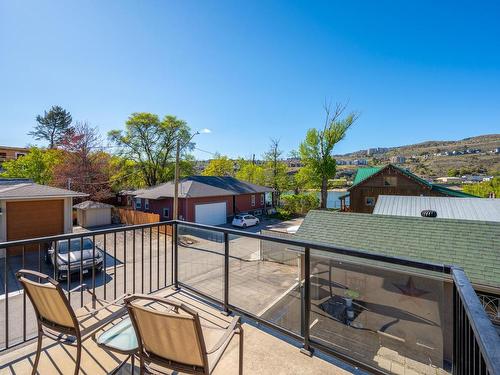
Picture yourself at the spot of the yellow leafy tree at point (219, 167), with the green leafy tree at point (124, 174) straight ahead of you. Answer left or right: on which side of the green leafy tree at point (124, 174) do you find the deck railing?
left

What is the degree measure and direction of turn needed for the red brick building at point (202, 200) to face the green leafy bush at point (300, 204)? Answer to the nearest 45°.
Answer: approximately 90° to its left

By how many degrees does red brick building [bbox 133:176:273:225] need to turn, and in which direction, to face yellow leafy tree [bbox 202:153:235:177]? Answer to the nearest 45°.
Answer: approximately 180°

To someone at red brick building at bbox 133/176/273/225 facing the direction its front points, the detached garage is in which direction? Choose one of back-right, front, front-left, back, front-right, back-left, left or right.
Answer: front-right

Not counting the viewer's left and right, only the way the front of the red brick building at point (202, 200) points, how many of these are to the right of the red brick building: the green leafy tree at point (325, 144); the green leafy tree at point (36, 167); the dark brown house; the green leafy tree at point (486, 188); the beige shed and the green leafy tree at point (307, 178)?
2

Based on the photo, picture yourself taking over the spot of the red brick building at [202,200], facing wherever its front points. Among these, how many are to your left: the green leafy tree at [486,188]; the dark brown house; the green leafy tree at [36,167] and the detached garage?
2

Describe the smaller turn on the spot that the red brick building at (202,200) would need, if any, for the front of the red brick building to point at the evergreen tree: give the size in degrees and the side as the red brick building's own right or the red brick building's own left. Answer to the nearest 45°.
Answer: approximately 135° to the red brick building's own right

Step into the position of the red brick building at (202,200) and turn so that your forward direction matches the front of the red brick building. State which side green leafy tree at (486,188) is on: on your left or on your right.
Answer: on your left

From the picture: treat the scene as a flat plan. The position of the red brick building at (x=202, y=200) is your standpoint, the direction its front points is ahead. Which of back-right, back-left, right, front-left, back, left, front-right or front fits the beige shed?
right

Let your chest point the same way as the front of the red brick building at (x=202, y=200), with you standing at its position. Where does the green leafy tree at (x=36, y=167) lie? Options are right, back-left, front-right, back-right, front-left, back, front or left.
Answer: right

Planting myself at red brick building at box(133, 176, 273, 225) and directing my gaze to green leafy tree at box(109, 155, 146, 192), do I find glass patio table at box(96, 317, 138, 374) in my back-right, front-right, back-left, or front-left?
back-left

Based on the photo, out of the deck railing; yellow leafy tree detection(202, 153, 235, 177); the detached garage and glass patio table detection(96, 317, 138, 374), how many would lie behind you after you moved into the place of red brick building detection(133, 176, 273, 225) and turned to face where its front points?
1

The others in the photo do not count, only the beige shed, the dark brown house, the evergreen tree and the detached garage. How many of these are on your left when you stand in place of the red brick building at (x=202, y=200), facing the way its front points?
1

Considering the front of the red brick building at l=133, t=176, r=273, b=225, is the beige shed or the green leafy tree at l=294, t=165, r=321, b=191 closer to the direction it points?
the beige shed

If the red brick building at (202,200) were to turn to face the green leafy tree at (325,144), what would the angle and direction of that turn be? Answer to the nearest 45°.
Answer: approximately 90° to its left

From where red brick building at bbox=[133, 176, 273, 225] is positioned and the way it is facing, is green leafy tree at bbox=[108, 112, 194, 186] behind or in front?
behind

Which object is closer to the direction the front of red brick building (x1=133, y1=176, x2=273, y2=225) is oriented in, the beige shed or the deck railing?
the deck railing

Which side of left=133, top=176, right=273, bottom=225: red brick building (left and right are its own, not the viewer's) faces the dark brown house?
left

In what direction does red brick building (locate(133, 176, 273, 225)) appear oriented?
toward the camera

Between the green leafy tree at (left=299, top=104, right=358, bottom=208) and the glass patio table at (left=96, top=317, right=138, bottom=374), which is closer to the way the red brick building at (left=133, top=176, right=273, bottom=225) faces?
the glass patio table
